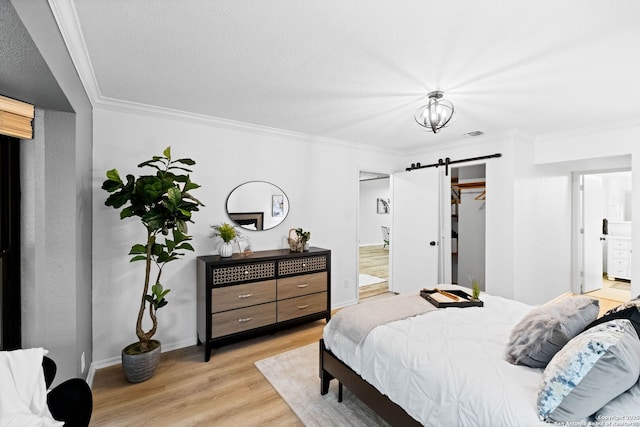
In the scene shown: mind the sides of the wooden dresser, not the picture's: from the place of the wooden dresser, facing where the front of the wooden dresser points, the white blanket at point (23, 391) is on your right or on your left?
on your right

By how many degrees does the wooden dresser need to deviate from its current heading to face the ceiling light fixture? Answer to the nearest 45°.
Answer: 0° — it already faces it

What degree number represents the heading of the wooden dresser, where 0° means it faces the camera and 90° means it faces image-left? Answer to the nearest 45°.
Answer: approximately 315°

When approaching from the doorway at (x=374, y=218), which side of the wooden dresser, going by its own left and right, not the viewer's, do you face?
left

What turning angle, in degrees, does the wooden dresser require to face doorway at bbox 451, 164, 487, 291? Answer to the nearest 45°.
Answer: approximately 45° to its left

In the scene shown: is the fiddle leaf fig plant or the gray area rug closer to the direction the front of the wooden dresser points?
the gray area rug
